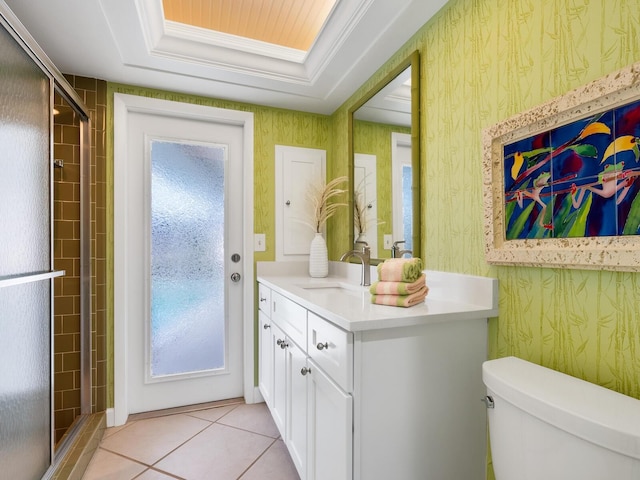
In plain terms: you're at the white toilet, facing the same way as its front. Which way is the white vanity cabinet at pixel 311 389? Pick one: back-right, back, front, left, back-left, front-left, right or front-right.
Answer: front-right

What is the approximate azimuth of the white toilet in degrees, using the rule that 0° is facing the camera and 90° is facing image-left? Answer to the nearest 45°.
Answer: approximately 45°

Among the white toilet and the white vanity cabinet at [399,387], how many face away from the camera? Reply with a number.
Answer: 0

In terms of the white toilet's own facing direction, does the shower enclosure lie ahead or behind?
ahead

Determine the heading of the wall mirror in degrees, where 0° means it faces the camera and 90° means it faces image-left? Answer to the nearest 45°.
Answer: approximately 45°

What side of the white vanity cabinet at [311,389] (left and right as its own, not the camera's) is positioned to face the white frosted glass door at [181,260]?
right

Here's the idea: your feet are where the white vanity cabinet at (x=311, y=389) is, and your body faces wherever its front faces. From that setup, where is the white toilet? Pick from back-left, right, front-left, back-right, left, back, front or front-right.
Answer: left

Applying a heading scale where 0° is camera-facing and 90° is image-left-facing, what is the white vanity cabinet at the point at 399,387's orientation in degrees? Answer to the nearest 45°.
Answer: approximately 45°

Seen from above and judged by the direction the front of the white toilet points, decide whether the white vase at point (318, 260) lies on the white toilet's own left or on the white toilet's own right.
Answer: on the white toilet's own right

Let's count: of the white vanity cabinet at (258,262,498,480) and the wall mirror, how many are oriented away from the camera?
0
